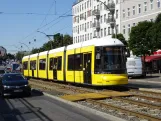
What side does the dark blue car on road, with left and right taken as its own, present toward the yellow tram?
left

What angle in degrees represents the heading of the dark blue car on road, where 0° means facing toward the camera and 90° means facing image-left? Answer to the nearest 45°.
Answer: approximately 0°

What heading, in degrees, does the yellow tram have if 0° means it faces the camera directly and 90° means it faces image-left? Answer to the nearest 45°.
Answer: approximately 315°

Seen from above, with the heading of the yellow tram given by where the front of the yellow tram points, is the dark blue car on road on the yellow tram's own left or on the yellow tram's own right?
on the yellow tram's own right
